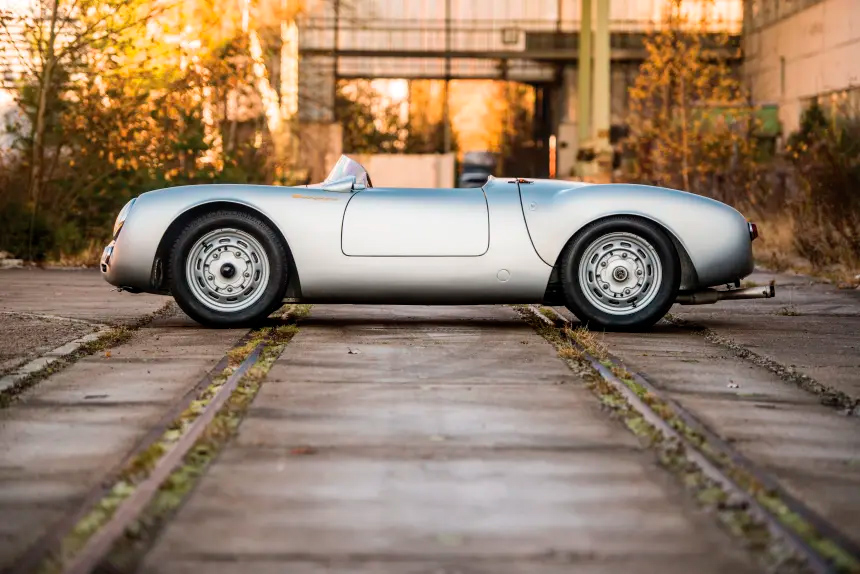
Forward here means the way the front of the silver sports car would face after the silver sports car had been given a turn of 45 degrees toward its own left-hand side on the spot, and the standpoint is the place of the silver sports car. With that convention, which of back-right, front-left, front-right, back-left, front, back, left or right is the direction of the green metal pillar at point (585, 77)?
back-right

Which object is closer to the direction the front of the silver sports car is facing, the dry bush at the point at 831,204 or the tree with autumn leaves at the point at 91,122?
the tree with autumn leaves

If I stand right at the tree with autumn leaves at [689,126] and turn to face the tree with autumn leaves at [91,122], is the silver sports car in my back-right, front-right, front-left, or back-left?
front-left

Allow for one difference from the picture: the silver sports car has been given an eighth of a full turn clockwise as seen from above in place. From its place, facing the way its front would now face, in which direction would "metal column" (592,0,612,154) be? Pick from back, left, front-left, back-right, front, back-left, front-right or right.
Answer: front-right

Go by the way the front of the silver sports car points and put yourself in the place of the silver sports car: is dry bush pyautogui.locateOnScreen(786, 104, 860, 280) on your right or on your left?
on your right

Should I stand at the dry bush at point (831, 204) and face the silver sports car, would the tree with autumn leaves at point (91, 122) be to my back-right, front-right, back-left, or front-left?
front-right

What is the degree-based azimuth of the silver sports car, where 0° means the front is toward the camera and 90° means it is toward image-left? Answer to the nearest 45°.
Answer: approximately 90°

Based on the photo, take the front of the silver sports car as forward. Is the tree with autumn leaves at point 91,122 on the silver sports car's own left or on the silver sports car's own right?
on the silver sports car's own right
